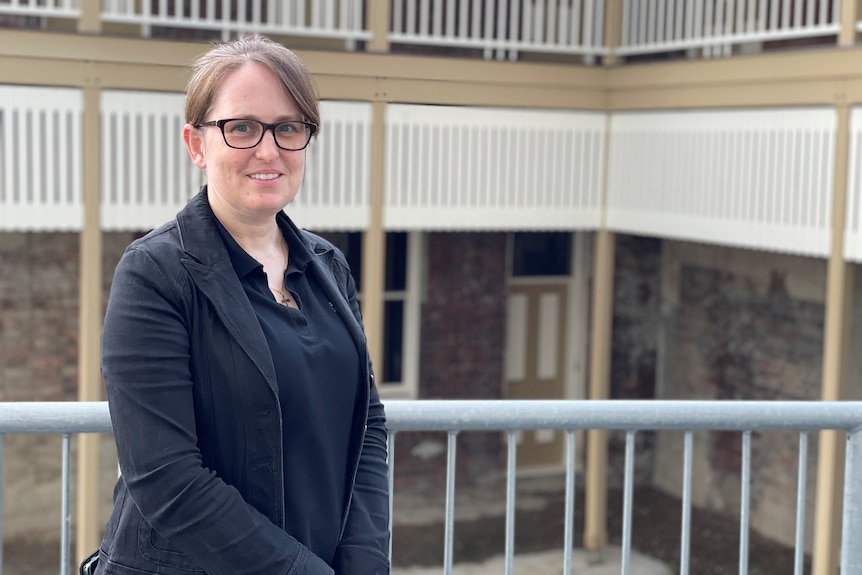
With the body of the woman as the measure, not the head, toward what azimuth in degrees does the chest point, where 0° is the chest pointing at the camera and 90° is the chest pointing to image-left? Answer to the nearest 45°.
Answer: approximately 315°

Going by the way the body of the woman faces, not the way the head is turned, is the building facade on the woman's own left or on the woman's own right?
on the woman's own left
